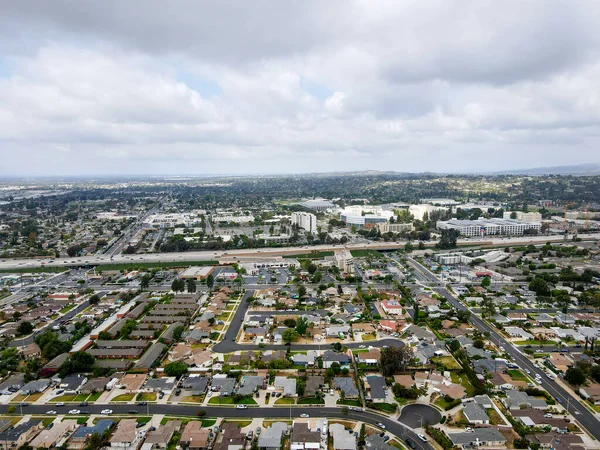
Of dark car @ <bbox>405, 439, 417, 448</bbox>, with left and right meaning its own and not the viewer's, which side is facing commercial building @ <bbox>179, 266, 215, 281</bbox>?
back

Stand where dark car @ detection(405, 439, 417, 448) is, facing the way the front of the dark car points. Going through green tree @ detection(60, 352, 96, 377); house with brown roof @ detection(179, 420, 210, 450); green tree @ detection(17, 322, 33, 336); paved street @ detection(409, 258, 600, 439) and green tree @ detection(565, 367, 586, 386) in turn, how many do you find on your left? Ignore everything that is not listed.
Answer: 2

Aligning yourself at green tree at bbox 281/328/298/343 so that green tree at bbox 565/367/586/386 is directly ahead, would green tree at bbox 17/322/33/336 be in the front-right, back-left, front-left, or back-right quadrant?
back-right

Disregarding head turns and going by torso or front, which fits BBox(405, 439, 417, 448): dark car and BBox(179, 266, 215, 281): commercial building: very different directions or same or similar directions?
same or similar directions

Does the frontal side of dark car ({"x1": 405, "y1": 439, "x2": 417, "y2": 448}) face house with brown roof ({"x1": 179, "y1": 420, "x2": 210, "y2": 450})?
no

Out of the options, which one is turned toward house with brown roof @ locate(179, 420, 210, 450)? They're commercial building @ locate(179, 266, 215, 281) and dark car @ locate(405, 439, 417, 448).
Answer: the commercial building

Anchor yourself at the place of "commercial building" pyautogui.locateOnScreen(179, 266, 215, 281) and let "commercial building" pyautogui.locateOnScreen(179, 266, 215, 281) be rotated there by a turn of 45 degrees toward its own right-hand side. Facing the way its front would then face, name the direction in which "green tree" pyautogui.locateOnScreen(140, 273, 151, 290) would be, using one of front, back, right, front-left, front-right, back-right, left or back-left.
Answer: front

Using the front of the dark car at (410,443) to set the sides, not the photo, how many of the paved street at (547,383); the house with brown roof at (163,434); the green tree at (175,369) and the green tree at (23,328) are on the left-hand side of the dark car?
1

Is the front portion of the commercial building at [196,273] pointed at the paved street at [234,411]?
yes

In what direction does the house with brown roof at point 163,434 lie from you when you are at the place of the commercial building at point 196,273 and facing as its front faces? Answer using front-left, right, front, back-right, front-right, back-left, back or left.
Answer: front

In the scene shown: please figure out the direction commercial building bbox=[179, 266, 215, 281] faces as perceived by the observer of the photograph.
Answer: facing the viewer

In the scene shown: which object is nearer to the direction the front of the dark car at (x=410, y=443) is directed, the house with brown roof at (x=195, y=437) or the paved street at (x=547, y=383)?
the paved street

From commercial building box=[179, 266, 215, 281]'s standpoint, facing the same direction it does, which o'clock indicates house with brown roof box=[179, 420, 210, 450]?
The house with brown roof is roughly at 12 o'clock from the commercial building.

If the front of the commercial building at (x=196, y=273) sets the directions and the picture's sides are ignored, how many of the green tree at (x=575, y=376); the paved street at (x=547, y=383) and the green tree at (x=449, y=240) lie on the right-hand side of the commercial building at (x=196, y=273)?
0

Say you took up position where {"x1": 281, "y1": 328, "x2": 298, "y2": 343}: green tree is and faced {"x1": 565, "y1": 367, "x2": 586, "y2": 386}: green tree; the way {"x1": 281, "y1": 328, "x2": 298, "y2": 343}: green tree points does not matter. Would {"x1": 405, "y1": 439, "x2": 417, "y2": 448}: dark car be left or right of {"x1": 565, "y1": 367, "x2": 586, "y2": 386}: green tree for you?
right

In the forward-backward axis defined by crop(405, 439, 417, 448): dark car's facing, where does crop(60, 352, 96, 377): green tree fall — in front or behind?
behind

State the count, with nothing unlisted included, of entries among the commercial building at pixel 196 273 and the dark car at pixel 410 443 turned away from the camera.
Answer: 0

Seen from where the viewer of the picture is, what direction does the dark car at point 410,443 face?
facing the viewer and to the right of the viewer
